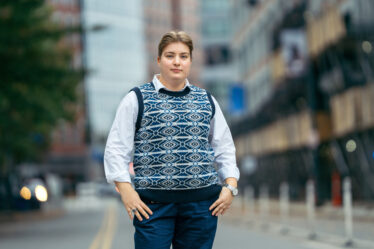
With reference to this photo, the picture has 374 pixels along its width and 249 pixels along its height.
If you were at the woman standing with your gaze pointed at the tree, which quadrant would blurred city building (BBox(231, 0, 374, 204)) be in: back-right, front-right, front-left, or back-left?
front-right

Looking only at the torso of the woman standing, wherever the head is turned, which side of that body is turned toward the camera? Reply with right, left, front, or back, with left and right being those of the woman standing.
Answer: front

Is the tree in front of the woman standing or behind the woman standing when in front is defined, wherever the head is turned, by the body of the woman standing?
behind

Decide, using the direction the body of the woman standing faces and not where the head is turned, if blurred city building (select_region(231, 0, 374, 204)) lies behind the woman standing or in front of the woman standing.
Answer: behind

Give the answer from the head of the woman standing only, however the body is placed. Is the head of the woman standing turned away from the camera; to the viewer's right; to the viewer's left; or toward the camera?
toward the camera

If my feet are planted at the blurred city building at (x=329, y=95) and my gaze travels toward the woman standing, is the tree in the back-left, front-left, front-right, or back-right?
front-right
